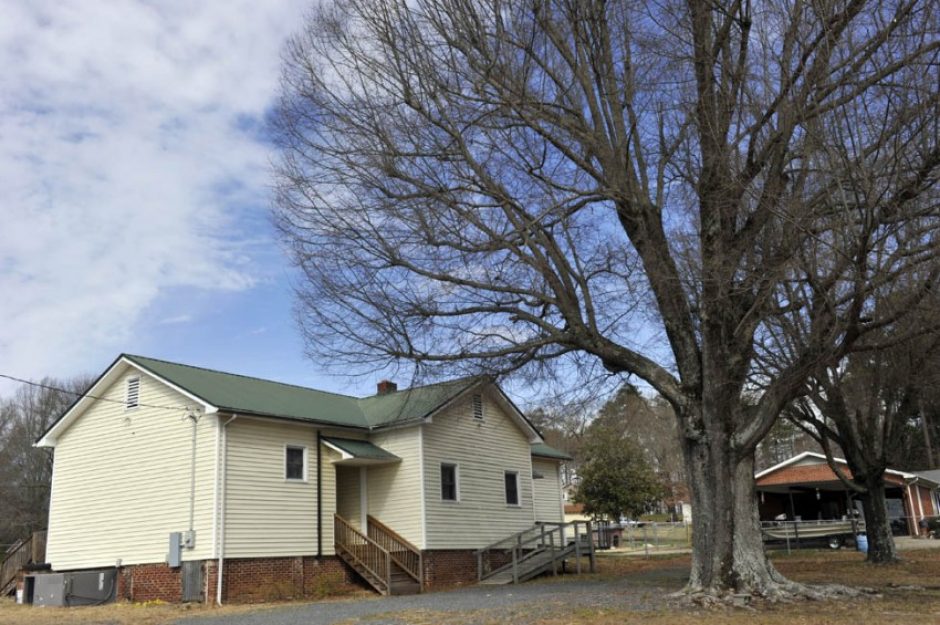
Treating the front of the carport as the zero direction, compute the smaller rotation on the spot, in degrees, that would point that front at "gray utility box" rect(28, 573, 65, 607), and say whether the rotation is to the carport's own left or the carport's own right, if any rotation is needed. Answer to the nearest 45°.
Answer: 0° — it already faces it

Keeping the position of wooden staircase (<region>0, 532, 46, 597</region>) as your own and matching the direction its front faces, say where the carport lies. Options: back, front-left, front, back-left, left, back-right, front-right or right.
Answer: back

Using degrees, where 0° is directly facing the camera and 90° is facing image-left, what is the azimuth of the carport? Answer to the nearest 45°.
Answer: approximately 45°

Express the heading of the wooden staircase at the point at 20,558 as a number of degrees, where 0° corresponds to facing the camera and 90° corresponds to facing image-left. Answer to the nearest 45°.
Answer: approximately 90°

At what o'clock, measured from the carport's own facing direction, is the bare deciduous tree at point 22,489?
The bare deciduous tree is roughly at 1 o'clock from the carport.

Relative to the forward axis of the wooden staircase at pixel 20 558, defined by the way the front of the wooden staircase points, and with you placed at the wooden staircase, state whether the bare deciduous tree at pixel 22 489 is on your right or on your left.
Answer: on your right
